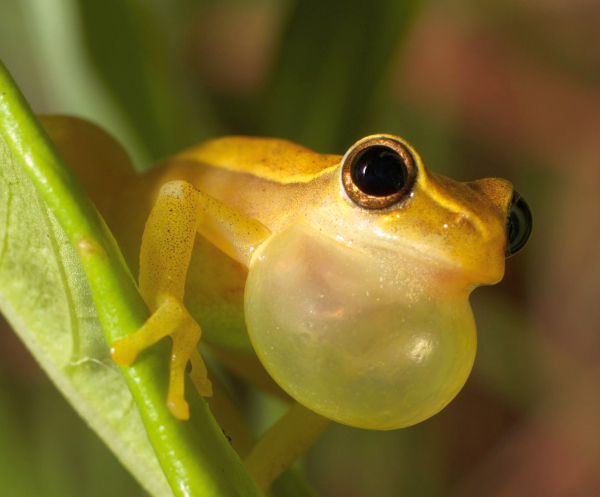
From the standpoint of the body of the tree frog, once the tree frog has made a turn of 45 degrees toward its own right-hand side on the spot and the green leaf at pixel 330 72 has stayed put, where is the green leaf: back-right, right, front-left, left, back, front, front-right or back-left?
back

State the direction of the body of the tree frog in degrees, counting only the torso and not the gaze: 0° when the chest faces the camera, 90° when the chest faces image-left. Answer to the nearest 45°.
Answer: approximately 315°
